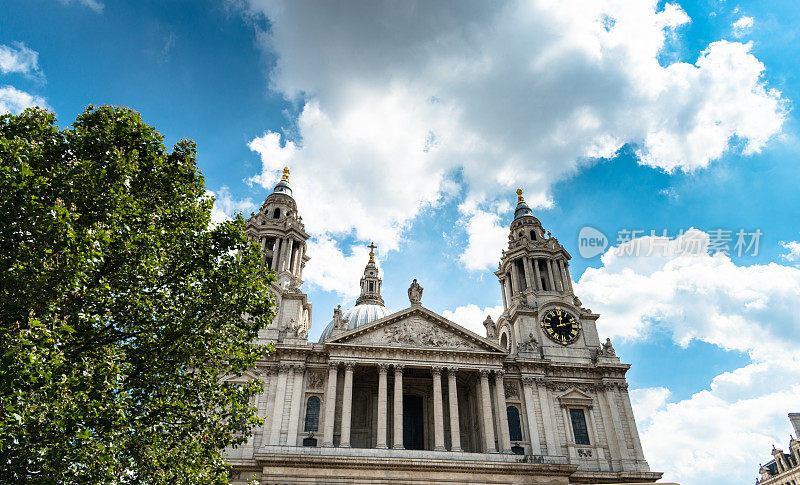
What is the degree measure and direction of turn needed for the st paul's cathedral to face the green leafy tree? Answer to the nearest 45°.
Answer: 0° — it already faces it

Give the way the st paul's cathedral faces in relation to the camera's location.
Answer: facing the viewer
